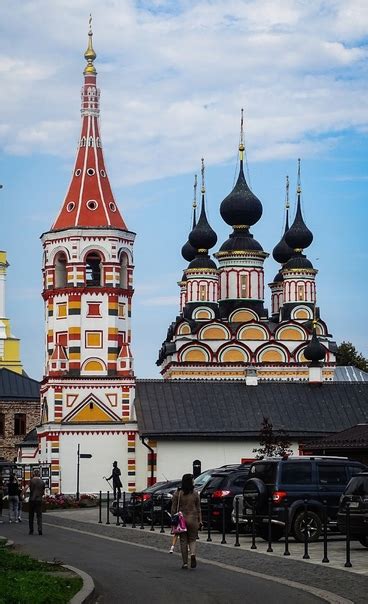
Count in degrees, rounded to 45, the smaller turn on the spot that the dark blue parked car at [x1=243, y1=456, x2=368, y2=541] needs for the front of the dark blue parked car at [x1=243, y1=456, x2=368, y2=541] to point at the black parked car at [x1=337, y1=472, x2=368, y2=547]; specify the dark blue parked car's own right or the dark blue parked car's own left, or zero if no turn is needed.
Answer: approximately 135° to the dark blue parked car's own right

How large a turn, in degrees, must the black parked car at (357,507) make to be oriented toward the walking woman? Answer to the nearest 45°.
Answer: approximately 180°

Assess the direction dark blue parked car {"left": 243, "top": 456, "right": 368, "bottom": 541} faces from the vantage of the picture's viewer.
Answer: facing away from the viewer and to the right of the viewer

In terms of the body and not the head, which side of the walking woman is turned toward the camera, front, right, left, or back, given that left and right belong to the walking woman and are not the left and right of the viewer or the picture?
back

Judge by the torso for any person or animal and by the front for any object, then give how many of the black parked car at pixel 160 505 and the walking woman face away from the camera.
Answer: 1

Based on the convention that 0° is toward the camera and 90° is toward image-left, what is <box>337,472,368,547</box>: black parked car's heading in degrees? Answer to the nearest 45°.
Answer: approximately 225°

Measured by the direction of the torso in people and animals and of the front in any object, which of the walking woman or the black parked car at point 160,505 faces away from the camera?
the walking woman

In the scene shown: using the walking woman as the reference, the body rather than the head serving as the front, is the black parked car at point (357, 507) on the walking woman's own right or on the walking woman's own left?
on the walking woman's own right

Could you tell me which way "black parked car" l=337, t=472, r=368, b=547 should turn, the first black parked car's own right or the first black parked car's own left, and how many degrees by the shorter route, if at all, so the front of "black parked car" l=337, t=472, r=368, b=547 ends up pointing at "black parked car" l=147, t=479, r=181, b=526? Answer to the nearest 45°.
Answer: approximately 90° to the first black parked car's own left
